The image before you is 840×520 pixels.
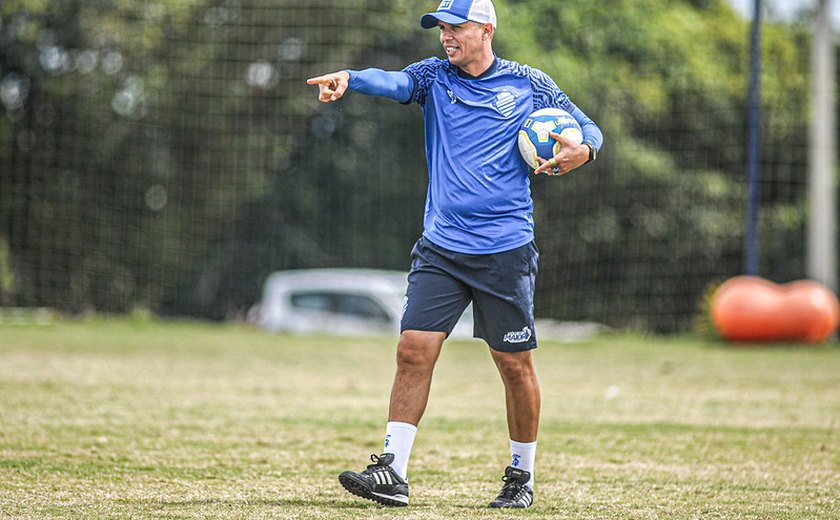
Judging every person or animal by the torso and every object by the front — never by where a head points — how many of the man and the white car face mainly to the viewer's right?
1

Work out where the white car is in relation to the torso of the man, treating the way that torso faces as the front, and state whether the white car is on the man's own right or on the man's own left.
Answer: on the man's own right

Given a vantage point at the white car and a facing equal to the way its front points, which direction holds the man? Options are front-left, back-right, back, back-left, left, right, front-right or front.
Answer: right

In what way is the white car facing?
to the viewer's right

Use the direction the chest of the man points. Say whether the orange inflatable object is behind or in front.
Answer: behind

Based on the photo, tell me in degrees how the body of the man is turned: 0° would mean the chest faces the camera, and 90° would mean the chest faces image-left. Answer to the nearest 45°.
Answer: approximately 45°
